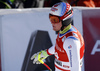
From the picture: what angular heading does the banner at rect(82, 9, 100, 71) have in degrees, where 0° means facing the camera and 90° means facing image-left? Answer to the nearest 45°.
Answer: approximately 0°

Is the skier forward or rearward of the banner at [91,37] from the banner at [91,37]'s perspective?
forward

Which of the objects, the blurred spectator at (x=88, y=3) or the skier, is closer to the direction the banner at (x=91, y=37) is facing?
the skier

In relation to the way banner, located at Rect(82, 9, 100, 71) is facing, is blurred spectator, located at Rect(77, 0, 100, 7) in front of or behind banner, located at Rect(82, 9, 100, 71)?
behind
